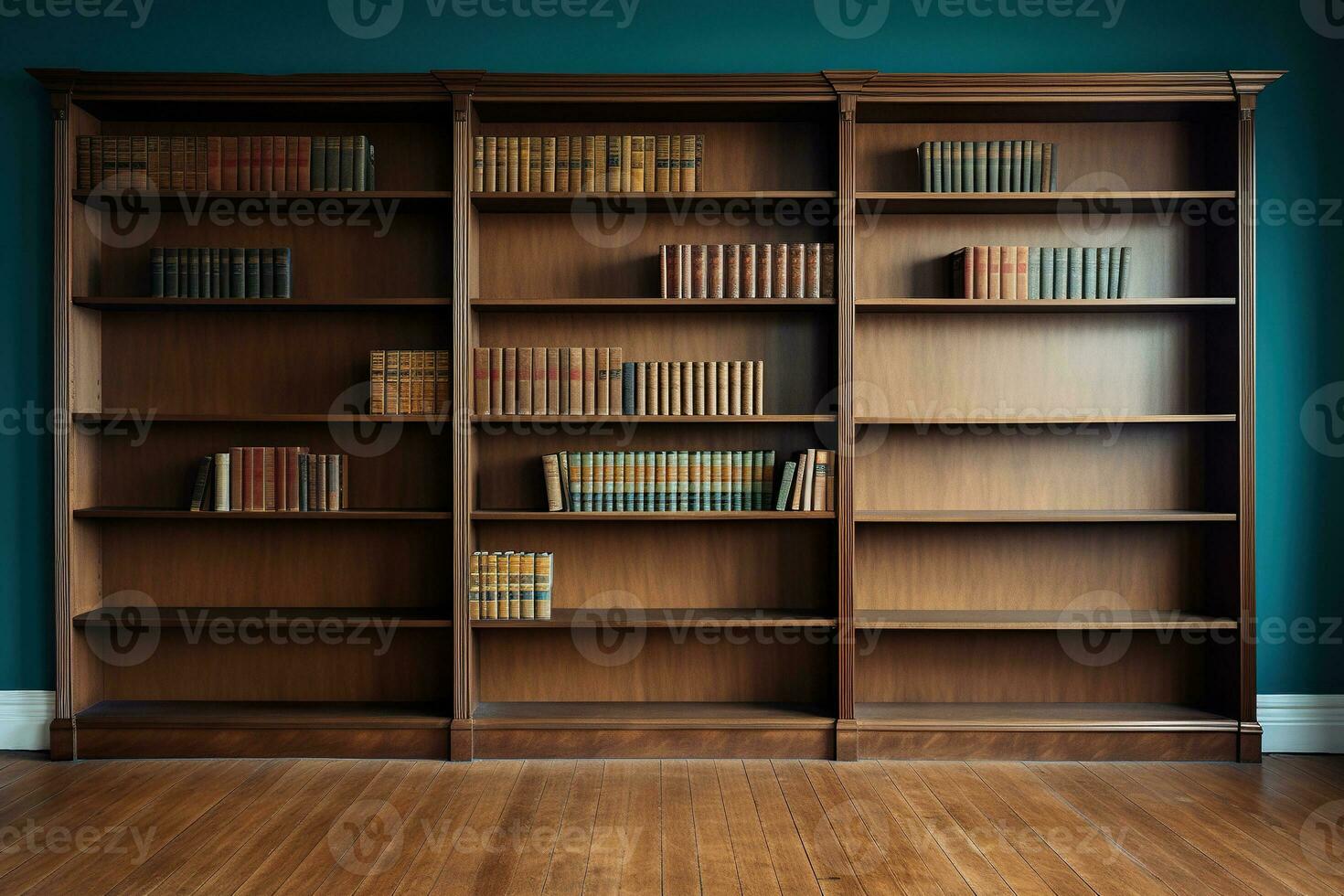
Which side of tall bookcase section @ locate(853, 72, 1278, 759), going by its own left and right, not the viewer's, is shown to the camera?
front

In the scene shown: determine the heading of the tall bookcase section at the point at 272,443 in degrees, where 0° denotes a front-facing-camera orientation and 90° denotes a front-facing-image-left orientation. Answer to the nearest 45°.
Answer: approximately 0°
